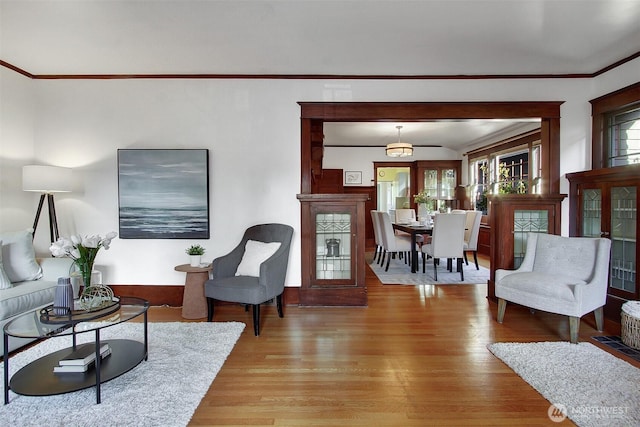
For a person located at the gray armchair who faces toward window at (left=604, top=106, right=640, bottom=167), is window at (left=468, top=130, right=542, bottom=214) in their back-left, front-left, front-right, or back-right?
front-left

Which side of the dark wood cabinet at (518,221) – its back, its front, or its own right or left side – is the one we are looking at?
front

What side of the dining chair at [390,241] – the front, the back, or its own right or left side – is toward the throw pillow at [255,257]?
right

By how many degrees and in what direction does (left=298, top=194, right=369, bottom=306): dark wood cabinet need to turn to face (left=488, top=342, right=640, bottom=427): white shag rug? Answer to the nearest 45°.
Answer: approximately 45° to its left

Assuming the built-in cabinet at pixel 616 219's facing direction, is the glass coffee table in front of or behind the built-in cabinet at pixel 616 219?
in front

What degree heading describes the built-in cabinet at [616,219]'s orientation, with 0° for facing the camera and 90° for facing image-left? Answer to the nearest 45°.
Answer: approximately 45°

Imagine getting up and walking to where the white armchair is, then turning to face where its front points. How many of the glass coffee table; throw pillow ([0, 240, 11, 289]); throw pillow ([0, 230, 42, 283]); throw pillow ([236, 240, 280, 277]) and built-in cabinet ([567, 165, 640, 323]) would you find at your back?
1

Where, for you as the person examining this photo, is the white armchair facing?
facing the viewer and to the left of the viewer

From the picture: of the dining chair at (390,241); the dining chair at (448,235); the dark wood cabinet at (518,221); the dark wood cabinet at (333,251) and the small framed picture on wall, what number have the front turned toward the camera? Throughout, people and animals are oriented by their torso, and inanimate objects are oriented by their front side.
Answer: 3

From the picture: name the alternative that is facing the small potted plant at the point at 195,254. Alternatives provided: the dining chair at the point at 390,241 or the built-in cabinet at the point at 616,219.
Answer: the built-in cabinet

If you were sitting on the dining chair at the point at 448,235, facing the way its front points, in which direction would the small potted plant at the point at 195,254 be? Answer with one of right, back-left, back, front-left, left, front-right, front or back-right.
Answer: left

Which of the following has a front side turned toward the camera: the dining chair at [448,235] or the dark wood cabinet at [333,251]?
the dark wood cabinet

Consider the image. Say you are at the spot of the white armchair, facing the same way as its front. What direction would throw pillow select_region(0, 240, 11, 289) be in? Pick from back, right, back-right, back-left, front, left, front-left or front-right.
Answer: front

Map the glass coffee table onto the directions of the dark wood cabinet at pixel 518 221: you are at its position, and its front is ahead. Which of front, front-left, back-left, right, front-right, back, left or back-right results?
front-right

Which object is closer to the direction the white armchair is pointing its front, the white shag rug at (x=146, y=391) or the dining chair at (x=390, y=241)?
the white shag rug

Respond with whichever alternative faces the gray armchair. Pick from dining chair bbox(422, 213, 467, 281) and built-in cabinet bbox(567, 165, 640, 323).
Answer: the built-in cabinet

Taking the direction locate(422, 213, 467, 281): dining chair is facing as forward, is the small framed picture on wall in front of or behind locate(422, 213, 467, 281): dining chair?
in front

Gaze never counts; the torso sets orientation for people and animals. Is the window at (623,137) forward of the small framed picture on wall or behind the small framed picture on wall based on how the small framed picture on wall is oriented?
forward
